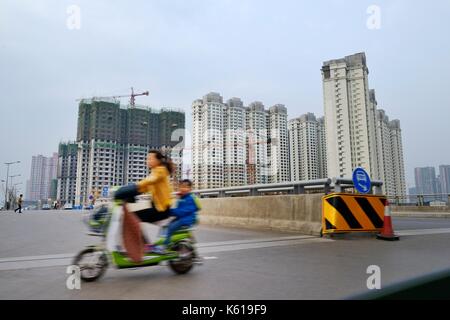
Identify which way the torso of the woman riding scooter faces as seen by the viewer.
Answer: to the viewer's left

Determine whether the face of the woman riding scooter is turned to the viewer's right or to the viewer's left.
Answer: to the viewer's left

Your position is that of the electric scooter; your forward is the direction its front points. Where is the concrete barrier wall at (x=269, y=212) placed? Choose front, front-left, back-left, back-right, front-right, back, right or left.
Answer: back-right

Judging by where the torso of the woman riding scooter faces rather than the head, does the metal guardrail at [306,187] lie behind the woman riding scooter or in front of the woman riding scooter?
behind

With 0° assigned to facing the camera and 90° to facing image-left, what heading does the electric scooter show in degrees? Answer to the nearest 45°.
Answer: approximately 90°

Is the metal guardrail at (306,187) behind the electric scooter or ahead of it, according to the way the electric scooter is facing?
behind

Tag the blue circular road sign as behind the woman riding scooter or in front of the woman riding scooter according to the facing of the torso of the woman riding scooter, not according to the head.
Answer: behind

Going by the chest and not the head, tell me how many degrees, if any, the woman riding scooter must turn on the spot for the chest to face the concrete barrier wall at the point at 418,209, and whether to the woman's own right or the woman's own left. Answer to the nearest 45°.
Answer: approximately 135° to the woman's own right

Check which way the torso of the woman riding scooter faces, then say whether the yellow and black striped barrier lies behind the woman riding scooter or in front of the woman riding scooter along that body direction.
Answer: behind
